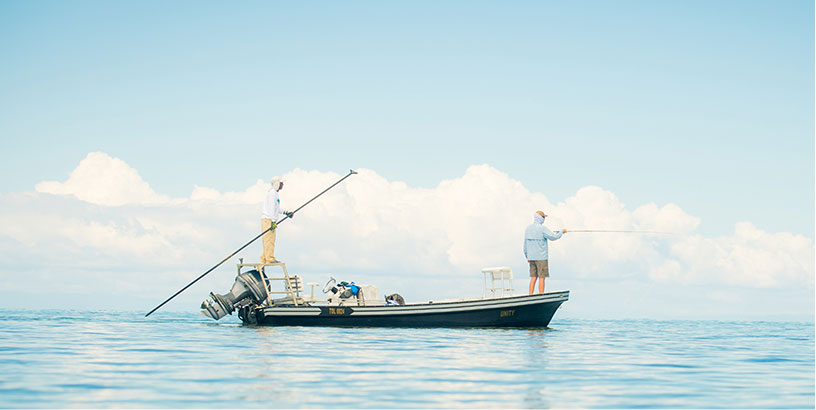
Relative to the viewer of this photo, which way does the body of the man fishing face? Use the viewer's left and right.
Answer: facing away from the viewer and to the right of the viewer

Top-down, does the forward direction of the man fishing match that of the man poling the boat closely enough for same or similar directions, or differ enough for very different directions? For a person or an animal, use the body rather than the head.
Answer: same or similar directions

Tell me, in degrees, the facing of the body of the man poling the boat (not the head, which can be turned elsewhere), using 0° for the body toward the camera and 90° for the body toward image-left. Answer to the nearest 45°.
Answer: approximately 270°

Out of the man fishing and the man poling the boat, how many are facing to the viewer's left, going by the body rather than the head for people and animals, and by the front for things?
0

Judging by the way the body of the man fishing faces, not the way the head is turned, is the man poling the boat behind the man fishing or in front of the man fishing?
behind

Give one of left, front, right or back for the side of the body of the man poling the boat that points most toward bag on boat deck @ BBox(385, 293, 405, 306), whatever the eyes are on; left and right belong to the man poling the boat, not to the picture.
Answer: front

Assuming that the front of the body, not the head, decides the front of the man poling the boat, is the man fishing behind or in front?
in front

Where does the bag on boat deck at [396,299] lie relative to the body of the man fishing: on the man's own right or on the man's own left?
on the man's own left
